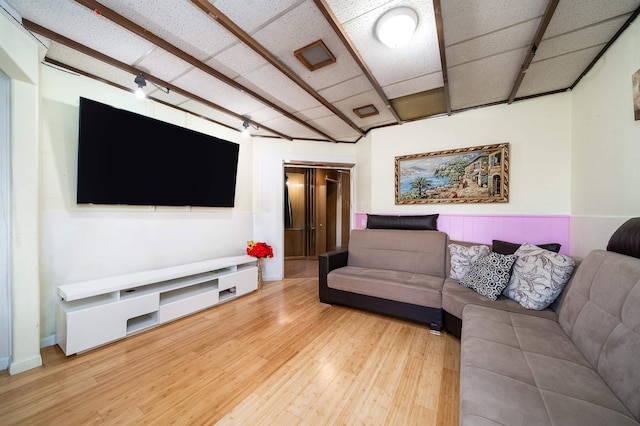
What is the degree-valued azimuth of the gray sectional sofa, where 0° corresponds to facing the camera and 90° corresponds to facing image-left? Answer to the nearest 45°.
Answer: approximately 45°

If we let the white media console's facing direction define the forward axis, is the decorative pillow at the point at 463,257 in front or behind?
in front

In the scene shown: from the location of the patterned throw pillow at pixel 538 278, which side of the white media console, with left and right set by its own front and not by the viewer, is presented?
front

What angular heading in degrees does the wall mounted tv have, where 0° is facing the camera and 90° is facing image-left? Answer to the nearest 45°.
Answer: approximately 315°

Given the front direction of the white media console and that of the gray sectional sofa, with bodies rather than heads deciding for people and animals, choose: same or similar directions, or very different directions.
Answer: very different directions

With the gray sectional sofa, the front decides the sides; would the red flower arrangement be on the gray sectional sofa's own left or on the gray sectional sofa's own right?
on the gray sectional sofa's own right

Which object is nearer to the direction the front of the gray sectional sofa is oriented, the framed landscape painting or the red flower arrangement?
the red flower arrangement

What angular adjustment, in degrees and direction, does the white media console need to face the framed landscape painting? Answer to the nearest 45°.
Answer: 0° — it already faces it

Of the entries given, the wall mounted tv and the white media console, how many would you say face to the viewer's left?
0

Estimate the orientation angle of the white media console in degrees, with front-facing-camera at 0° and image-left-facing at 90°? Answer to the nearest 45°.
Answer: approximately 315°

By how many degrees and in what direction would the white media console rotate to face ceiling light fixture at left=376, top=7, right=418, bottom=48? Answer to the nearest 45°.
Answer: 0° — it already faces it

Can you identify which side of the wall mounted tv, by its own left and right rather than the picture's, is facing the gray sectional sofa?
front
